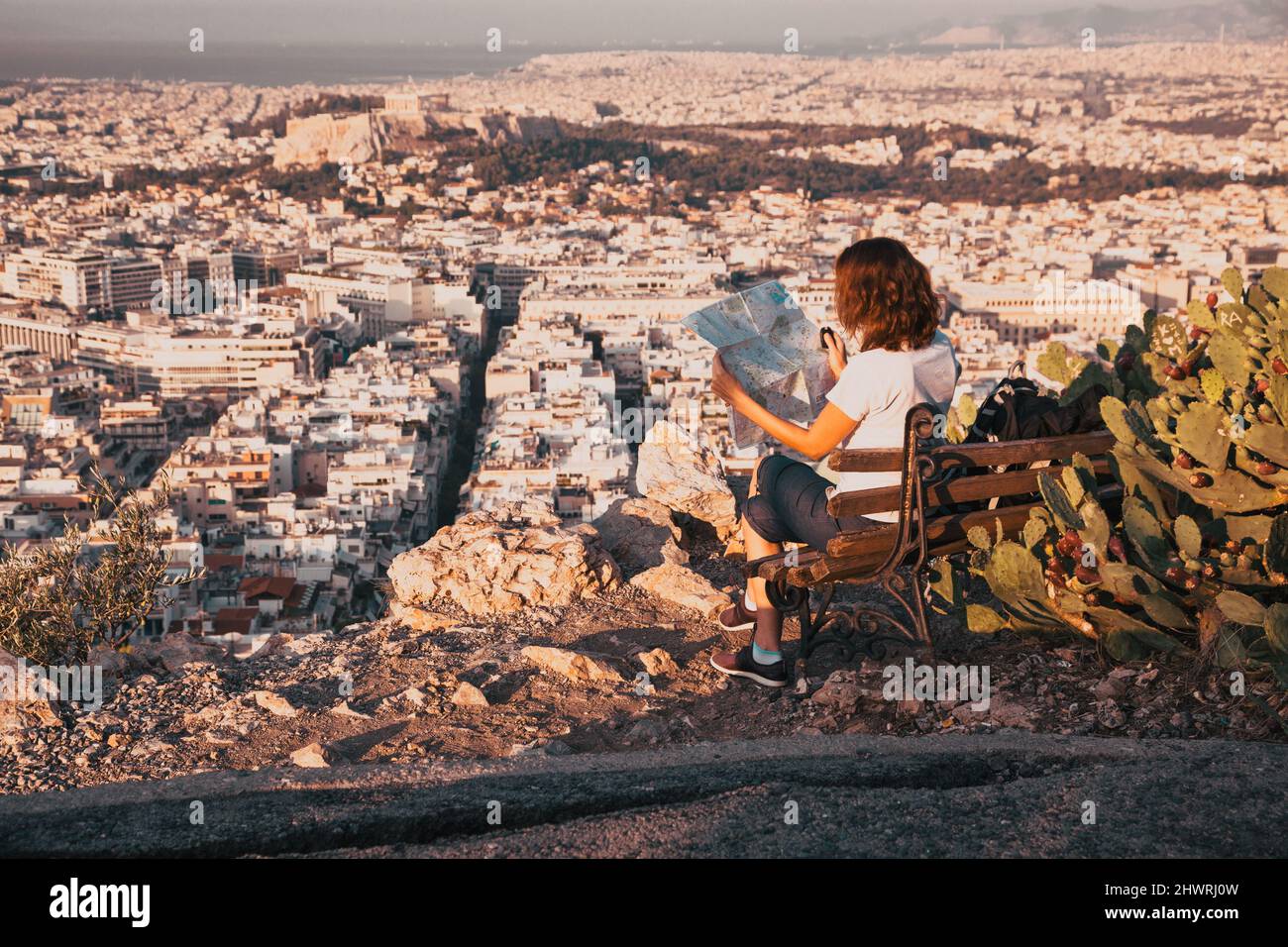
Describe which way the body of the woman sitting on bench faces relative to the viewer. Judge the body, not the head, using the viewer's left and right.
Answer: facing away from the viewer and to the left of the viewer

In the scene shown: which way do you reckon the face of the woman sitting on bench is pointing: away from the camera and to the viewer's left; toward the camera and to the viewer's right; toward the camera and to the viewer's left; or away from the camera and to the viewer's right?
away from the camera and to the viewer's left

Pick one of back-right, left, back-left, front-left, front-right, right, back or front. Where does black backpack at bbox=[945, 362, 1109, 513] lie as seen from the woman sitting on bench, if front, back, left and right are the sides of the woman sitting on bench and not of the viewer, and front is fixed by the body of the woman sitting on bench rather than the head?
right

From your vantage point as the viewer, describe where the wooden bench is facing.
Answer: facing away from the viewer and to the left of the viewer
